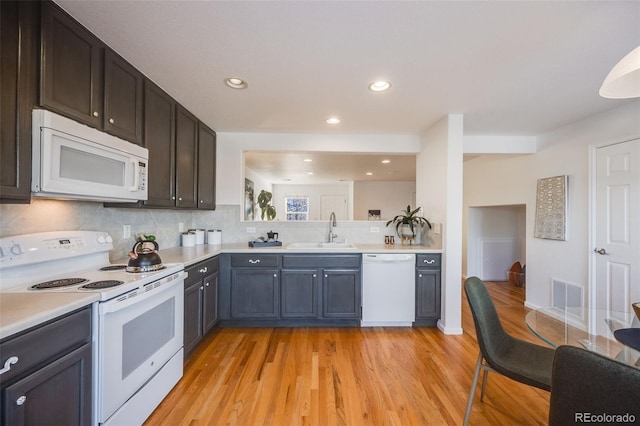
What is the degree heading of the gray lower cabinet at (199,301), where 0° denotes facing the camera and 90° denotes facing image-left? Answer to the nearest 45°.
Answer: approximately 315°

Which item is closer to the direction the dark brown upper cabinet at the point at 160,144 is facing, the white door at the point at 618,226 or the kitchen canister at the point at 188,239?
the white door

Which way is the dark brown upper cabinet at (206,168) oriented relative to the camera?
to the viewer's right

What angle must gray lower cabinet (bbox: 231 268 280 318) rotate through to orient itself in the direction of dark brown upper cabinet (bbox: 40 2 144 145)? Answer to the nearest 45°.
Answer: approximately 45° to its right

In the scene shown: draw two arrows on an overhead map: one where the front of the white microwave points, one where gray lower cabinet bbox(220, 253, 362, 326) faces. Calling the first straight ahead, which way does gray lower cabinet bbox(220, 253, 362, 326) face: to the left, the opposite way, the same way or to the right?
to the right

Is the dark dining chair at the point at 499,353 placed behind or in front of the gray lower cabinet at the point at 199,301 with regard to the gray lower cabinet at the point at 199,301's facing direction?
in front

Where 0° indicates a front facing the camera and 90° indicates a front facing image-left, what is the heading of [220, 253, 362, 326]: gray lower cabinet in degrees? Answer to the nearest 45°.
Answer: approximately 0°

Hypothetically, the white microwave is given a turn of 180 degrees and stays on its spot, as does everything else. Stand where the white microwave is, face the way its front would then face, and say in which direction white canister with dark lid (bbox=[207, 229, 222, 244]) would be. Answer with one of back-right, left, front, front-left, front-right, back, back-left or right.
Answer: right

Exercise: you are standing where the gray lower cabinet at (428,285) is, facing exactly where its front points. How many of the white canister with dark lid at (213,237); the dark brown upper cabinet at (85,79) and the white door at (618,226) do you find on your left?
1

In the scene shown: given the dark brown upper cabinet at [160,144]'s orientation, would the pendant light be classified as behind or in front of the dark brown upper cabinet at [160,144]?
in front

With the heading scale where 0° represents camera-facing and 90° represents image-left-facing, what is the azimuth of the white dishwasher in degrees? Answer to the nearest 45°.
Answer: approximately 0°
